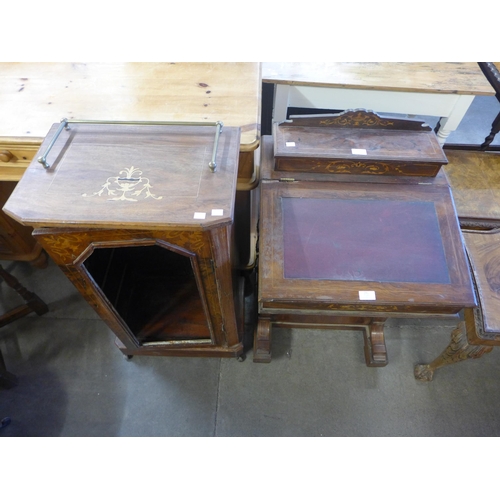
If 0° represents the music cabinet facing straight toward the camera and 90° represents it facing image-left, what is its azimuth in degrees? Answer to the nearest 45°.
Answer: approximately 0°

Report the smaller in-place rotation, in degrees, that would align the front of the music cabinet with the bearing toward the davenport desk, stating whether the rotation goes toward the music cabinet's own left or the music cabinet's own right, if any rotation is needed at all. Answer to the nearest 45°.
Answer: approximately 90° to the music cabinet's own left

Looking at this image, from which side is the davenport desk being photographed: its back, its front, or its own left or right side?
front

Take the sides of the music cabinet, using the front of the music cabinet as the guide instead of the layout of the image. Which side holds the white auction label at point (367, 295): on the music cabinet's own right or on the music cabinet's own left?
on the music cabinet's own left

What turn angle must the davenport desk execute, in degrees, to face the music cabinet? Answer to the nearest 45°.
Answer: approximately 45° to its right
